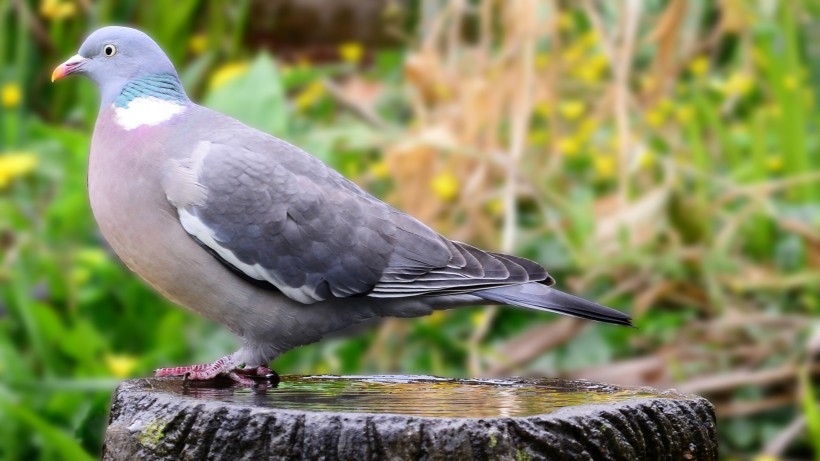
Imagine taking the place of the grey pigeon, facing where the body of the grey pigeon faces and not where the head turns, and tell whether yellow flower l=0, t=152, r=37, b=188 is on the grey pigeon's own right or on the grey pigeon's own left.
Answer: on the grey pigeon's own right

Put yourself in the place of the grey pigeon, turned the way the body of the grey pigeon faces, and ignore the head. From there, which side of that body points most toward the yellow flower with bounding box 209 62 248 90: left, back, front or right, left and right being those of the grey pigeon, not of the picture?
right

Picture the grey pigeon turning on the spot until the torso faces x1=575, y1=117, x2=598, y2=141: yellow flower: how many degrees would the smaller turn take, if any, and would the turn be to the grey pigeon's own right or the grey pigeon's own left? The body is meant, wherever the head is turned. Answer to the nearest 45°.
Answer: approximately 135° to the grey pigeon's own right

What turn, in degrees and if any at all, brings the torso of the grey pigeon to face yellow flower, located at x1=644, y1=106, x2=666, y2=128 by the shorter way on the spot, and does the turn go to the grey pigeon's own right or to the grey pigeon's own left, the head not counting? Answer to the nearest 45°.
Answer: approximately 135° to the grey pigeon's own right

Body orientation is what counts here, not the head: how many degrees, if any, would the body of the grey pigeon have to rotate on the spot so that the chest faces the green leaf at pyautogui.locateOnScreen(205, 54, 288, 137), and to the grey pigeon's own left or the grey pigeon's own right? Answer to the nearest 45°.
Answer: approximately 90° to the grey pigeon's own right

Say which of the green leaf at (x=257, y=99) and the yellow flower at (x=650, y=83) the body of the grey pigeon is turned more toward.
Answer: the green leaf

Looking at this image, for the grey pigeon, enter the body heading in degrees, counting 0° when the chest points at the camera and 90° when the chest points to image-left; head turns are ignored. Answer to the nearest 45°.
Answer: approximately 90°
